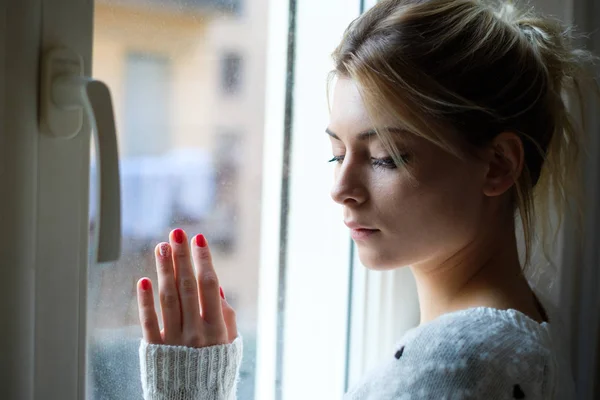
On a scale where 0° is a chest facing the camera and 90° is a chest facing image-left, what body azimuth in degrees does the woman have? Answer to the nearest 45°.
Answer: approximately 90°
